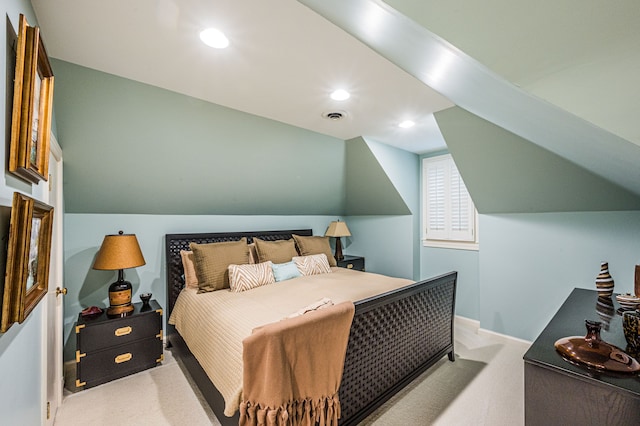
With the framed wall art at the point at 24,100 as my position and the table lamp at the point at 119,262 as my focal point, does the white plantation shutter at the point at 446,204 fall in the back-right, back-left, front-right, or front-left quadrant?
front-right

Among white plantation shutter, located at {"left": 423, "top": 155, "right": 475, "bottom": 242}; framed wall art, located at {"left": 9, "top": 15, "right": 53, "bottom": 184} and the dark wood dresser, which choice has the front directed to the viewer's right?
the framed wall art

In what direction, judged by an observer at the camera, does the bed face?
facing the viewer and to the right of the viewer

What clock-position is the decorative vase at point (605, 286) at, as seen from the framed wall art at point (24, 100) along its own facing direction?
The decorative vase is roughly at 1 o'clock from the framed wall art.

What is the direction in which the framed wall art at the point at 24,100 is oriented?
to the viewer's right

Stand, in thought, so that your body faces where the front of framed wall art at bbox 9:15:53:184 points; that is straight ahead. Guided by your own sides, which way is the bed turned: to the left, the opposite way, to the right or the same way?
to the right

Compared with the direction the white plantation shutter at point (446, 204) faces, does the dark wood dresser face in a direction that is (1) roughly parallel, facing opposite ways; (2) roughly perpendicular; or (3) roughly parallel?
roughly perpendicular

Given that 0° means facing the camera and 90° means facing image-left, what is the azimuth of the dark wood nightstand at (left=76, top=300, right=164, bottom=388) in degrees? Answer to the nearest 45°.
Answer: approximately 315°

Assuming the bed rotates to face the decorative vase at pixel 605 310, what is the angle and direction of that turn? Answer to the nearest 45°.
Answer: approximately 45° to its left

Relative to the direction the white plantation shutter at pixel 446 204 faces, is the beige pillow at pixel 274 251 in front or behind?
in front

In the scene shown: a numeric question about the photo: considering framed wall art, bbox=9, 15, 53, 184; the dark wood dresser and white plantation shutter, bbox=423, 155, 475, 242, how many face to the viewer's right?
1

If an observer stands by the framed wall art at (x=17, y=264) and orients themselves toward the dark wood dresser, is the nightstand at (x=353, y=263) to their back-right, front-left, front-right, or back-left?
front-left
